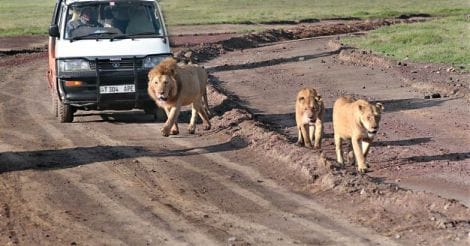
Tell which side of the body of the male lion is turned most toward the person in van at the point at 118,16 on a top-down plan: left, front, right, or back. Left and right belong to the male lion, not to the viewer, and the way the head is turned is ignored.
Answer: right

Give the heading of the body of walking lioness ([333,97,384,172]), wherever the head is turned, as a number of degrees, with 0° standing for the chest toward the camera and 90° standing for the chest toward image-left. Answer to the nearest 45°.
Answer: approximately 315°

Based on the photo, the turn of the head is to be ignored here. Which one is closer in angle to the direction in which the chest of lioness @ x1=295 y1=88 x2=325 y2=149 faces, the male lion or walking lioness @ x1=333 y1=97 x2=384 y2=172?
the walking lioness

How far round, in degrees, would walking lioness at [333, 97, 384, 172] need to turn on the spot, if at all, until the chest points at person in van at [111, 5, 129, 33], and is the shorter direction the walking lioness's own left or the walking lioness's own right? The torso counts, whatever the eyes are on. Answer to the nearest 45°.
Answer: approximately 180°

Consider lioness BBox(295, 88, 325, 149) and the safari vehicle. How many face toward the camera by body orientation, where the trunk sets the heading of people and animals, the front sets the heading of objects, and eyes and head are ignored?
2

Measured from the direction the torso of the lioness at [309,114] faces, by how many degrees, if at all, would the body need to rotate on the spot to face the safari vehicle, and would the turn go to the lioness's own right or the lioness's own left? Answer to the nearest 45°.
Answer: approximately 135° to the lioness's own right

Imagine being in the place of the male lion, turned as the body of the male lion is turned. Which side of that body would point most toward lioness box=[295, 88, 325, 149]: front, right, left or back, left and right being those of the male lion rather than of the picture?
left

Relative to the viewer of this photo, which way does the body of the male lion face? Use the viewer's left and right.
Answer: facing the viewer and to the left of the viewer

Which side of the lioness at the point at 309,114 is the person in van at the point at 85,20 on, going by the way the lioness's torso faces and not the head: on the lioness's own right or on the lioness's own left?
on the lioness's own right

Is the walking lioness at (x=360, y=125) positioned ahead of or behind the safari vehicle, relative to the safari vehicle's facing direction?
ahead

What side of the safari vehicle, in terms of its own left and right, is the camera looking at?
front

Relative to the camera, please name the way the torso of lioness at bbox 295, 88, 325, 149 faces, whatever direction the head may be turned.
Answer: toward the camera
